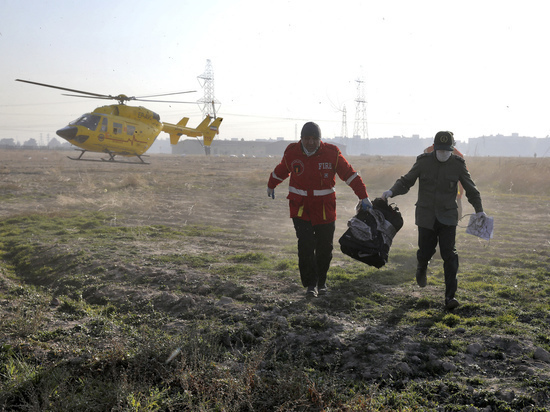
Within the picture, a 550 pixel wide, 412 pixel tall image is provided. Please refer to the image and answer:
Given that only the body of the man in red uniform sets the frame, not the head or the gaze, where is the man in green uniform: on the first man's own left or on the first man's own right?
on the first man's own left

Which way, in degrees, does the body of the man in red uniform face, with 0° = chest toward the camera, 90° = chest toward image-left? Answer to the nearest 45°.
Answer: approximately 0°

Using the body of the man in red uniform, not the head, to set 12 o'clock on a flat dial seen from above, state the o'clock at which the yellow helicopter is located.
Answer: The yellow helicopter is roughly at 5 o'clock from the man in red uniform.

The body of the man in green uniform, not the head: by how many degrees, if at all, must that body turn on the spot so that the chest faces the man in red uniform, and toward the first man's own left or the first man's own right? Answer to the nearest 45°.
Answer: approximately 90° to the first man's own right

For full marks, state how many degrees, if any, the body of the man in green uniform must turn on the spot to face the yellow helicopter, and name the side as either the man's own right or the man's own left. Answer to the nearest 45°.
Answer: approximately 135° to the man's own right

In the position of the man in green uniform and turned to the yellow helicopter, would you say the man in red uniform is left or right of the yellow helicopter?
left
